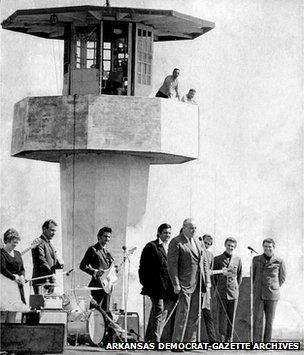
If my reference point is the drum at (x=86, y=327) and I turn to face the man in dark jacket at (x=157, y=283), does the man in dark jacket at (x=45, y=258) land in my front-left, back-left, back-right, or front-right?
back-left

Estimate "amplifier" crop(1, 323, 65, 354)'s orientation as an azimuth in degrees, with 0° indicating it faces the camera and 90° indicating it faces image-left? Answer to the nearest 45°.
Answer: approximately 0°

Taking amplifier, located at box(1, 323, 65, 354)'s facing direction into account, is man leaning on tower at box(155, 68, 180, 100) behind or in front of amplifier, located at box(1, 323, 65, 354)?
behind

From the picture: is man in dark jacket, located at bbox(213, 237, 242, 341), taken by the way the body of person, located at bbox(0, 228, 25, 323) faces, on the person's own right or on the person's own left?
on the person's own left

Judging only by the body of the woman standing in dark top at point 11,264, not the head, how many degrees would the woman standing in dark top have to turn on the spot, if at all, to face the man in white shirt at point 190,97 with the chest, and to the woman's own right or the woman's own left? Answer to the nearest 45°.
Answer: approximately 90° to the woman's own left

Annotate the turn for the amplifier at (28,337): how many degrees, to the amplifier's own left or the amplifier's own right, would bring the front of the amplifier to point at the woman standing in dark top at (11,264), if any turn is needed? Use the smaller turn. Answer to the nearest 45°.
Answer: approximately 180°

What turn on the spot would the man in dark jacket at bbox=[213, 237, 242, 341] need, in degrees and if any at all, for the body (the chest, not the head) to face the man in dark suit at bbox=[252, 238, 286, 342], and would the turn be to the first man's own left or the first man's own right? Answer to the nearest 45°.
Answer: approximately 90° to the first man's own left

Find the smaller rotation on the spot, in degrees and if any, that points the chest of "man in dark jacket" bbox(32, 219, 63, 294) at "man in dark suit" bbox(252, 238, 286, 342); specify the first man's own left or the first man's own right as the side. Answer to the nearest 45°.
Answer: approximately 45° to the first man's own left

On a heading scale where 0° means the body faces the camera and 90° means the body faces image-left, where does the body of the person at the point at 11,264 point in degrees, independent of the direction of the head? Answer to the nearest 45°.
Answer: approximately 315°
